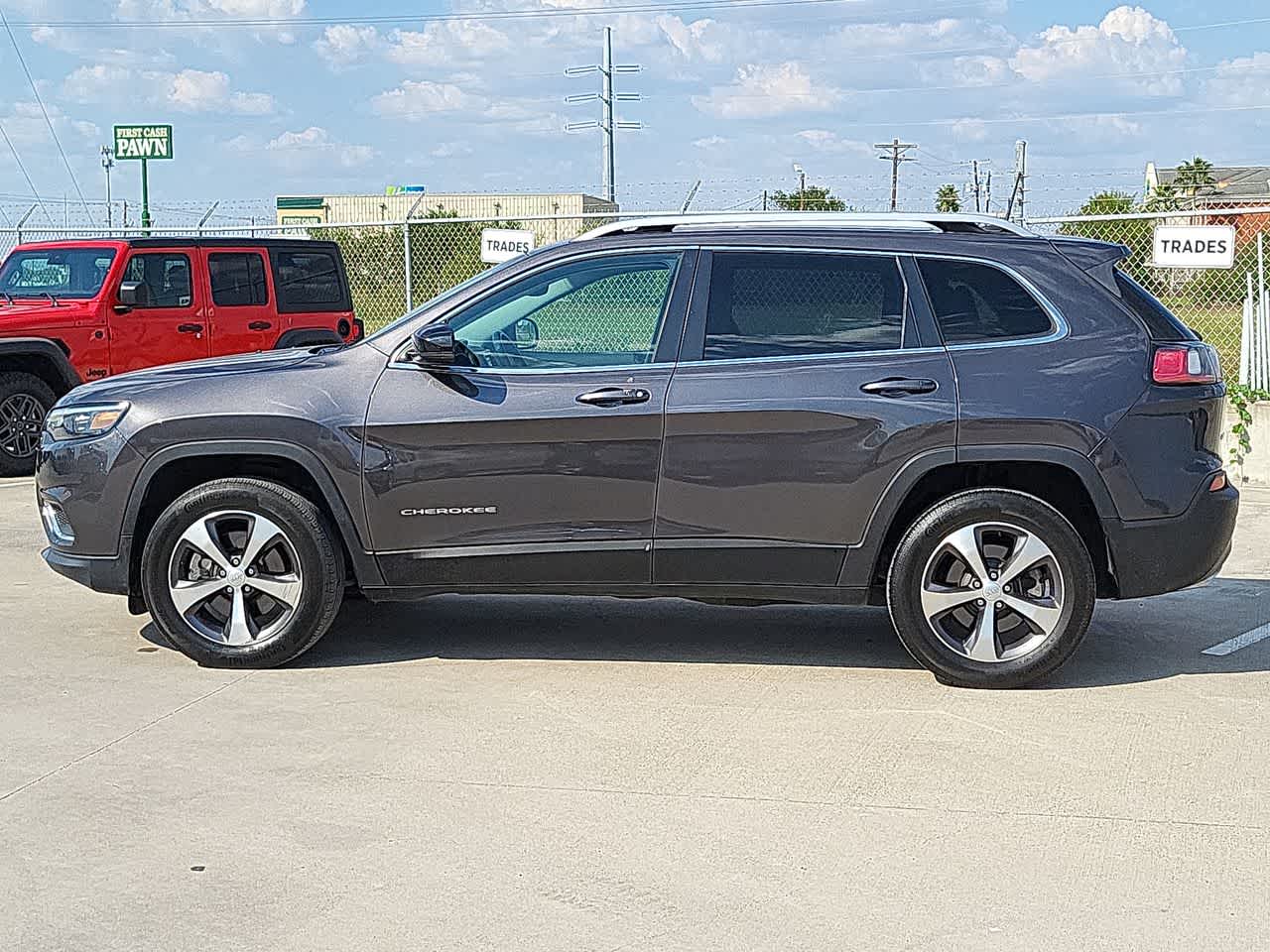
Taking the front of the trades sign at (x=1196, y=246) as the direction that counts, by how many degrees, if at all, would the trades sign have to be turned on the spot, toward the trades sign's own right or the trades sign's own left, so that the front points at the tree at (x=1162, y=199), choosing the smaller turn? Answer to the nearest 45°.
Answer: approximately 180°

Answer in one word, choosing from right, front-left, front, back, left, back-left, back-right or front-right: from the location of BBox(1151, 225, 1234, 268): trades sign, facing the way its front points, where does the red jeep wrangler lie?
right

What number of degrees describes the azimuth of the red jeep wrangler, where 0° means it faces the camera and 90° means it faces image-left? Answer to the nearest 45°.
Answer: approximately 45°

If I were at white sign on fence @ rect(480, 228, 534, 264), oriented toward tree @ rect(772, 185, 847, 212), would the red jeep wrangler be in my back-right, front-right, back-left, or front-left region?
back-left

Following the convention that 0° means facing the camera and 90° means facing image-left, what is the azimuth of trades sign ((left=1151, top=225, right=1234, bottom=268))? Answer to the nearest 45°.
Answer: approximately 0°

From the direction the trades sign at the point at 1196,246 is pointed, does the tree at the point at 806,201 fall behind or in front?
behind

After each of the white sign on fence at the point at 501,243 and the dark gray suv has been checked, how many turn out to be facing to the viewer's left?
1

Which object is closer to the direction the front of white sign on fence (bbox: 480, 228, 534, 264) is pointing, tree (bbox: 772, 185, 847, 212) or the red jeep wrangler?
the red jeep wrangler

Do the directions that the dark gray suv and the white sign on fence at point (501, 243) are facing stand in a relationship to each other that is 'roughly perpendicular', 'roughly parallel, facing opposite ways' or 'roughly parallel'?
roughly perpendicular

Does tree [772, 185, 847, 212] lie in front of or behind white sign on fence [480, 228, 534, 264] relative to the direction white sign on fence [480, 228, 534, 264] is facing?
behind

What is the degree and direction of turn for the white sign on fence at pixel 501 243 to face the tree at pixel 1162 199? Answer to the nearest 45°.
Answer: approximately 135° to its left

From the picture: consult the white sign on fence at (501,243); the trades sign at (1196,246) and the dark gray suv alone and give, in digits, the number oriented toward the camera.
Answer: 2

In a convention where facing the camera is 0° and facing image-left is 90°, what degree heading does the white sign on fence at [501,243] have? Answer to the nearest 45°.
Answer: approximately 0°

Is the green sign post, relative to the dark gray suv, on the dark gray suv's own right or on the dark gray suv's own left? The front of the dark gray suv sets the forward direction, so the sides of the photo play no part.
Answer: on the dark gray suv's own right

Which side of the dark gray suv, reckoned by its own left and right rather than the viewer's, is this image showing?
left

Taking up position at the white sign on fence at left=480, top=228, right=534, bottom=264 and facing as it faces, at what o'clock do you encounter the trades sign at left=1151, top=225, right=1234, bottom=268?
The trades sign is roughly at 10 o'clock from the white sign on fence.
